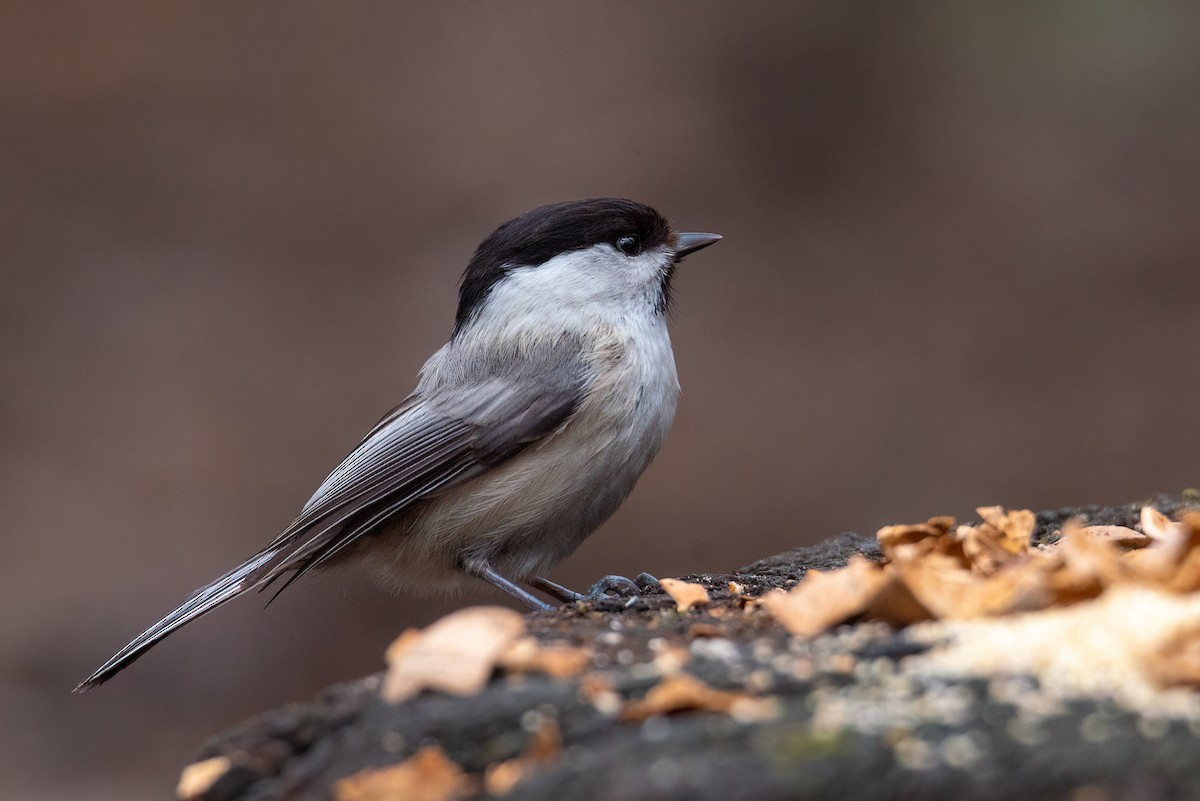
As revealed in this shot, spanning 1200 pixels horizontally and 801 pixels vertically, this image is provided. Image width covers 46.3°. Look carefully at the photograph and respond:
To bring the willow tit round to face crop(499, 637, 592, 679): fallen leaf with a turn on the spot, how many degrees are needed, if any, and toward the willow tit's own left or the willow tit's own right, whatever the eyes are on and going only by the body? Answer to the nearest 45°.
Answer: approximately 90° to the willow tit's own right

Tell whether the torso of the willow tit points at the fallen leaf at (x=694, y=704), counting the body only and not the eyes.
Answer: no

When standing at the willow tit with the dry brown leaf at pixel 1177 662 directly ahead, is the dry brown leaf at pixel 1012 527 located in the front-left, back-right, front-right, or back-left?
front-left

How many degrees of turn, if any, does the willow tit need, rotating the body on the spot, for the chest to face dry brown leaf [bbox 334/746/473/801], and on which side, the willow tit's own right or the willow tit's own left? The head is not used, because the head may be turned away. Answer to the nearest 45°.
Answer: approximately 90° to the willow tit's own right

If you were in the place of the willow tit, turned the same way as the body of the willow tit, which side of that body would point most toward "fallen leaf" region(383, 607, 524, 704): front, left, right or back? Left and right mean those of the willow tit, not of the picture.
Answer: right

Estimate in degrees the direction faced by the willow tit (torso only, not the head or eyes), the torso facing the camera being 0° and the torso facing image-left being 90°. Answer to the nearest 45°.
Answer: approximately 270°

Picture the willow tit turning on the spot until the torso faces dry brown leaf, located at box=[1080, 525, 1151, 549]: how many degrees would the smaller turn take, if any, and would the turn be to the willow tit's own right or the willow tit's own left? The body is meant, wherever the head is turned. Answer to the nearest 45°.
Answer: approximately 45° to the willow tit's own right

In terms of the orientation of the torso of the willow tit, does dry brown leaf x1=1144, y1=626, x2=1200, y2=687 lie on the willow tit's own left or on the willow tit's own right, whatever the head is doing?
on the willow tit's own right

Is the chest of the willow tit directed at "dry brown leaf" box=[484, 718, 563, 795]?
no
